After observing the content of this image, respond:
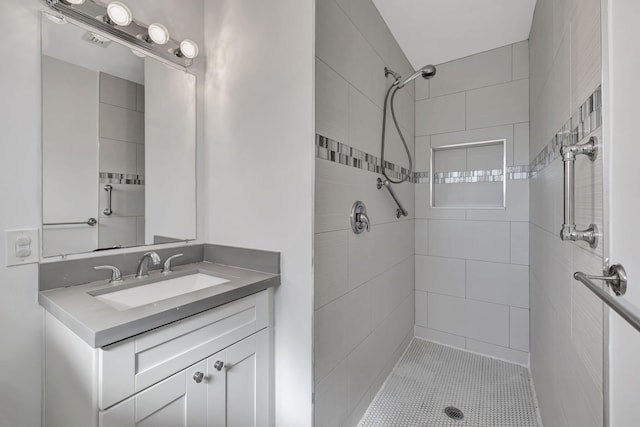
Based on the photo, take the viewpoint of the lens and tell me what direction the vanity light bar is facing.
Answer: facing the viewer and to the right of the viewer

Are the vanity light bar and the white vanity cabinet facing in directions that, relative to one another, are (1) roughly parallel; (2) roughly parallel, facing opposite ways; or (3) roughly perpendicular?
roughly parallel

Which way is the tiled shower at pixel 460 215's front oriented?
toward the camera

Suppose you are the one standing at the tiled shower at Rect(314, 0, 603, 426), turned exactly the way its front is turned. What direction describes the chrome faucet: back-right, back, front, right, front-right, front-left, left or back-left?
front-right

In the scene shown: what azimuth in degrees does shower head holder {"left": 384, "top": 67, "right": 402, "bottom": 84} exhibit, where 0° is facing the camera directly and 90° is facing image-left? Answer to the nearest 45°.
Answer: approximately 270°

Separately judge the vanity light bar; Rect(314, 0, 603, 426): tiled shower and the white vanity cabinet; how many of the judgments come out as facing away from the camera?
0

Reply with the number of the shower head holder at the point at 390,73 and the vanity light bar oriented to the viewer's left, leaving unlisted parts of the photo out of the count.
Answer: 0
